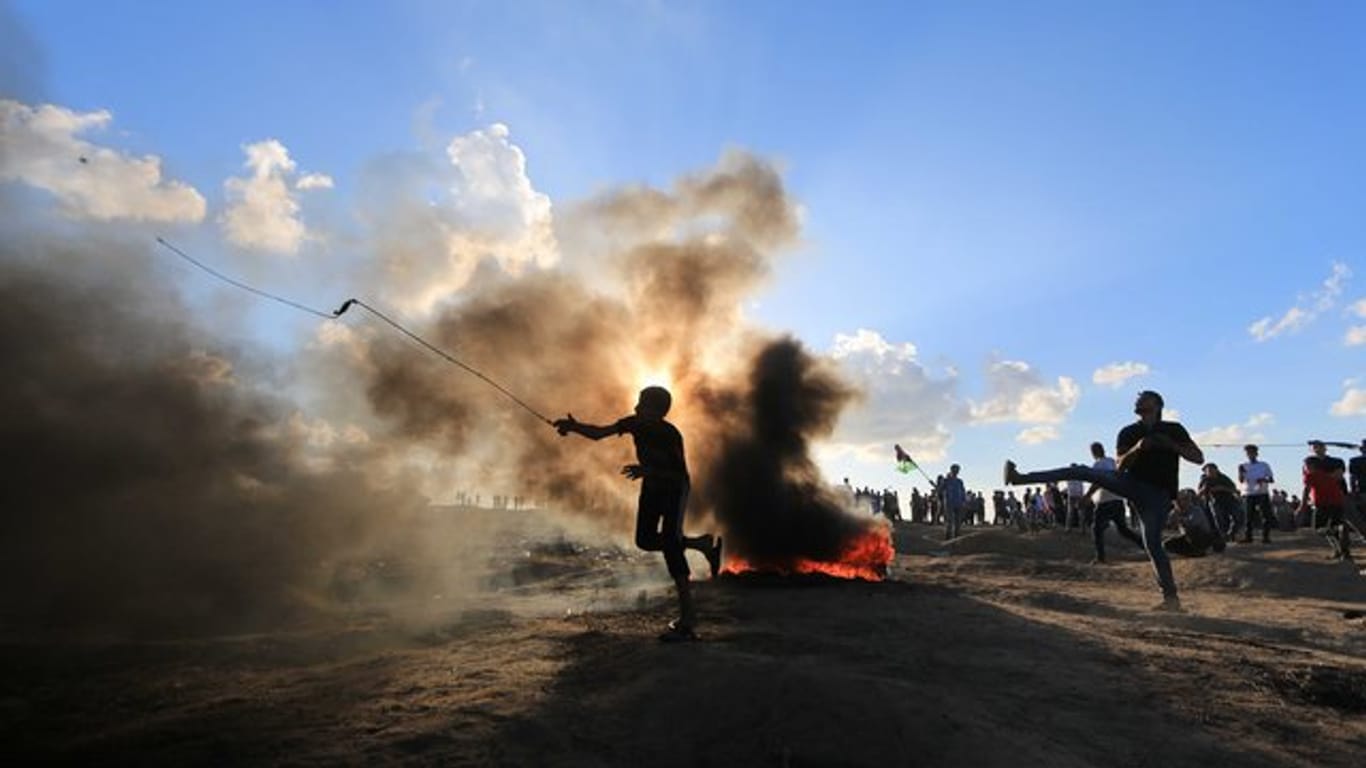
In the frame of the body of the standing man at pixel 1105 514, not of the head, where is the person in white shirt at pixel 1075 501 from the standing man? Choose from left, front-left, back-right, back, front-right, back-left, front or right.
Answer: right

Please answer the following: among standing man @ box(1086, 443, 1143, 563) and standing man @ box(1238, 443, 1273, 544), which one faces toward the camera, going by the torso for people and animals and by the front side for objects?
standing man @ box(1238, 443, 1273, 544)

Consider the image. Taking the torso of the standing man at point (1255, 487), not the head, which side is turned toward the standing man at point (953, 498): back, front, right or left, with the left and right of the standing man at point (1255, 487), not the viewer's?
right

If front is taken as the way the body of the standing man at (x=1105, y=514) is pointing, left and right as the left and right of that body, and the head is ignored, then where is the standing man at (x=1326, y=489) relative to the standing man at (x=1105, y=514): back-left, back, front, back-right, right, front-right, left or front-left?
back

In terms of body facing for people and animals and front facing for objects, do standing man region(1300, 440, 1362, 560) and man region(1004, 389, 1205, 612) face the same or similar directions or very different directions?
same or similar directions

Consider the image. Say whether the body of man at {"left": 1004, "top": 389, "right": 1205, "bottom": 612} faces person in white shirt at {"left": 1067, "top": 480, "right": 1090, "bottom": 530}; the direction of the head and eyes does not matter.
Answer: no

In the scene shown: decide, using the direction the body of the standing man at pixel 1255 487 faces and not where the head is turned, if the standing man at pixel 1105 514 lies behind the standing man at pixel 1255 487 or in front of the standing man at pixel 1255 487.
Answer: in front

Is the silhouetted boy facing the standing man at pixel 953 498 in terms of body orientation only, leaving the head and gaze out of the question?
no

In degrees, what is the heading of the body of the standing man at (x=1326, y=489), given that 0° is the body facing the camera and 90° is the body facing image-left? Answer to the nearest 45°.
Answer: approximately 45°

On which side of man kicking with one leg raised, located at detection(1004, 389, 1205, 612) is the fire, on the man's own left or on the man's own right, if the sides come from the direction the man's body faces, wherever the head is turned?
on the man's own right

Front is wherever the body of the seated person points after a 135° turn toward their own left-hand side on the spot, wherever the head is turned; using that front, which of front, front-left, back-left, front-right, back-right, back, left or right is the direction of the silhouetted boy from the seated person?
back-right

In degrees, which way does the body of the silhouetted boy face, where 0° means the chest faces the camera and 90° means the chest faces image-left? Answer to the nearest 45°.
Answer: approximately 90°

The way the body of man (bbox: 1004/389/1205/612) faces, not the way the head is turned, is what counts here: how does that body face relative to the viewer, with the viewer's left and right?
facing the viewer and to the left of the viewer

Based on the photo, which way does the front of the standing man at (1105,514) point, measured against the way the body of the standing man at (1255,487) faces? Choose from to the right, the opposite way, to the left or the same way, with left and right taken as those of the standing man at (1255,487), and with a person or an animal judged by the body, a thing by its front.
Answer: to the right

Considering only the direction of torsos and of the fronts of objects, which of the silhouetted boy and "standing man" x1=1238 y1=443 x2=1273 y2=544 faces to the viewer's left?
the silhouetted boy

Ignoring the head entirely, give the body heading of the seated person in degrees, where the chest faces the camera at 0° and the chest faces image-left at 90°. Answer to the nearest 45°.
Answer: approximately 45°

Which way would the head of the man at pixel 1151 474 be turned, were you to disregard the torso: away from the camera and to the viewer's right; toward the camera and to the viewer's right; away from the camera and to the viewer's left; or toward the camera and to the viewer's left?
toward the camera and to the viewer's left

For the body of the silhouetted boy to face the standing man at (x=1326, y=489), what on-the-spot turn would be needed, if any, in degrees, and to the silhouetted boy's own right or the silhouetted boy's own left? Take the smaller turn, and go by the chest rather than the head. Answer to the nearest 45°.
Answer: approximately 135° to the silhouetted boy's own right

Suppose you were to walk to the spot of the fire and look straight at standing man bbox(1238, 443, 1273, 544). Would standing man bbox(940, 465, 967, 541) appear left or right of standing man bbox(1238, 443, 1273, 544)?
left
